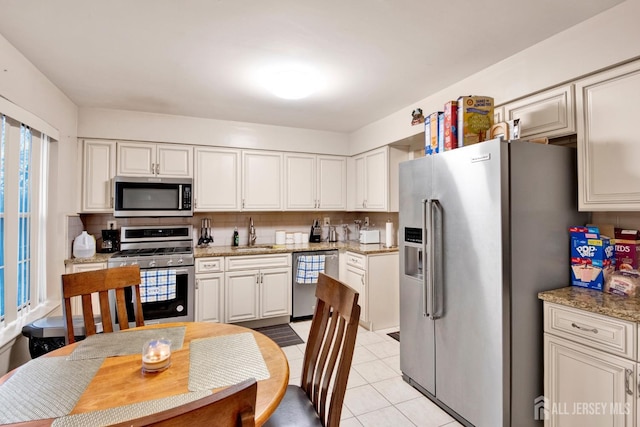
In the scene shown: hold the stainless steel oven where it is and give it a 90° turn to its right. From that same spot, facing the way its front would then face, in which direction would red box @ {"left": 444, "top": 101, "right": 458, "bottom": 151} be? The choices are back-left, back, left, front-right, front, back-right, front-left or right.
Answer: back-left

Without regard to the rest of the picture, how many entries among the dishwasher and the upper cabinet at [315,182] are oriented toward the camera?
2

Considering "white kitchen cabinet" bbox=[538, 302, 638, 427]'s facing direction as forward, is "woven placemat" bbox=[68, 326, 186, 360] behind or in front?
in front

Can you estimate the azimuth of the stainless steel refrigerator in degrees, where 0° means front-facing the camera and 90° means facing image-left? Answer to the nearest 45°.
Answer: approximately 45°

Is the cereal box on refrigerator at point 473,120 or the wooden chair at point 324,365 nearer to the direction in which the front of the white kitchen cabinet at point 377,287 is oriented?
the wooden chair

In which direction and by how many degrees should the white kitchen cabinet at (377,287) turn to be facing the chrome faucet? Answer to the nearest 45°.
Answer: approximately 45° to its right

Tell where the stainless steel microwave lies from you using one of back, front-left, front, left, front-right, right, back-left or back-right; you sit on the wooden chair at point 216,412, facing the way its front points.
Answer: front-right

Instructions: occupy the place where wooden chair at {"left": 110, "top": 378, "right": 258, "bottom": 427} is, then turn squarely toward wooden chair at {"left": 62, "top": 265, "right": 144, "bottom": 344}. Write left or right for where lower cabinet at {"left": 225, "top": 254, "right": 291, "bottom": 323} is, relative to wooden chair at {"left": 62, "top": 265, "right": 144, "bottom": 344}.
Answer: right

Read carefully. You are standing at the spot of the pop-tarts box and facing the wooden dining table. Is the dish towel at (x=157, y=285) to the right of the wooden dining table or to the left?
right

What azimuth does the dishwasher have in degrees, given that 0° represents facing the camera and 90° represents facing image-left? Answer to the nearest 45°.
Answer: approximately 0°

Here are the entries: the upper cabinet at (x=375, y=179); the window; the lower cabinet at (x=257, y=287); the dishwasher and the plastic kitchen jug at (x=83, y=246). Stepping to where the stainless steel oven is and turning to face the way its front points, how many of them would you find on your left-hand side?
3
